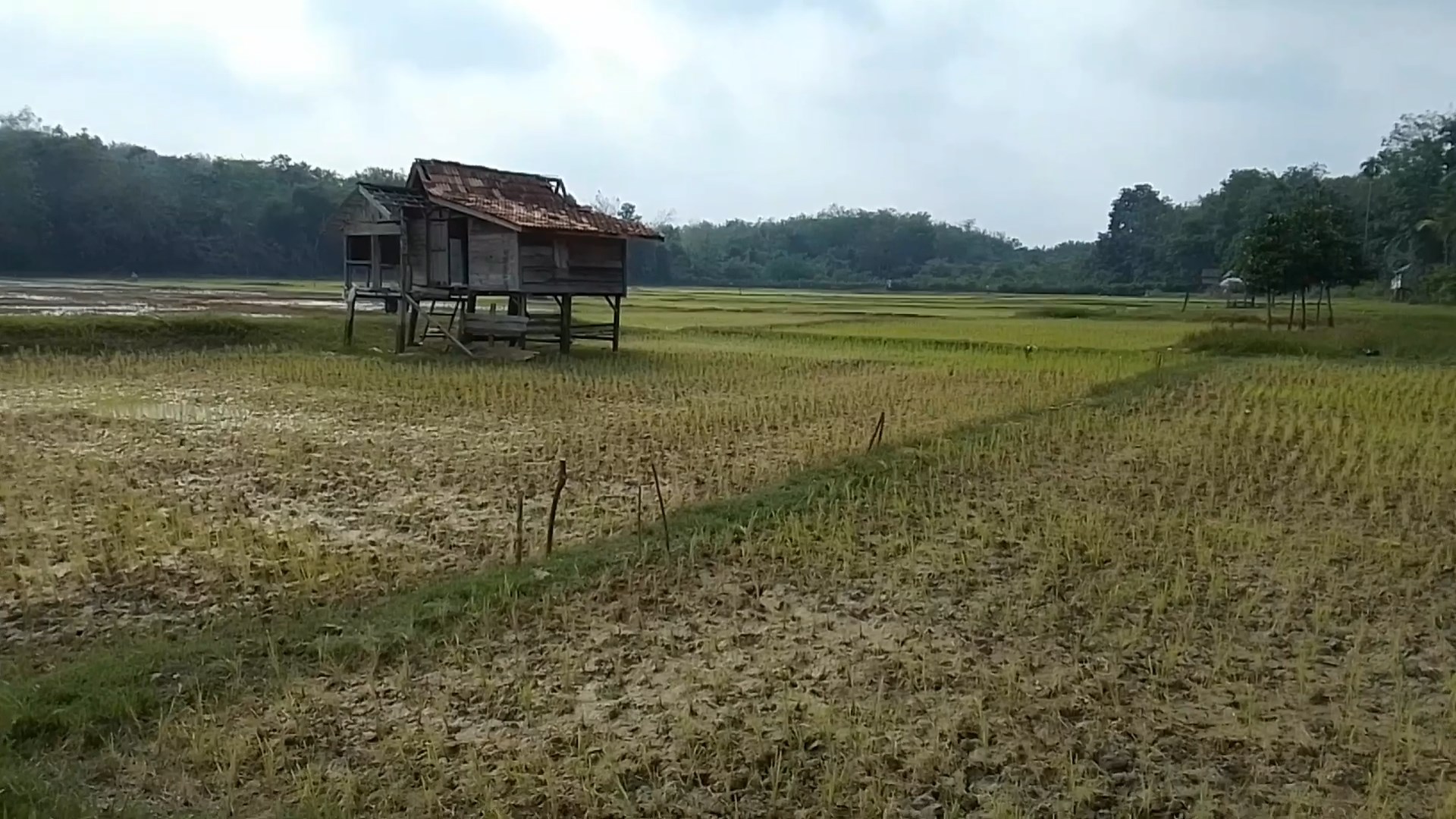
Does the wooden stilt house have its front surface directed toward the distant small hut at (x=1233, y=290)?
no

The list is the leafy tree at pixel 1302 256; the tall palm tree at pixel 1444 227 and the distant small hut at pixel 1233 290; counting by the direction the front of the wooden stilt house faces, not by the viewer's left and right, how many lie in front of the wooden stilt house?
0

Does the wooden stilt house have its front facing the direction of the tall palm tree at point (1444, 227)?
no

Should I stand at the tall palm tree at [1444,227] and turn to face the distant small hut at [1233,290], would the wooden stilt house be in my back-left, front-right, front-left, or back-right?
front-left

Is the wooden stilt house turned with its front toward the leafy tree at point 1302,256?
no
